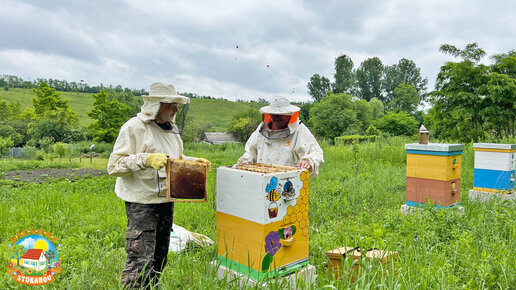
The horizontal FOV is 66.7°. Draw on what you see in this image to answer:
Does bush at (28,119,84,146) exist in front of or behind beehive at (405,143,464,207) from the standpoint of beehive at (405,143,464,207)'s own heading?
behind

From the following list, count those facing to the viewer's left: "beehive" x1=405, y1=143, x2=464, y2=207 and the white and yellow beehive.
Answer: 0

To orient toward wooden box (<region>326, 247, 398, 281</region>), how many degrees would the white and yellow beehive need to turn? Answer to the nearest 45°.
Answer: approximately 90° to its left

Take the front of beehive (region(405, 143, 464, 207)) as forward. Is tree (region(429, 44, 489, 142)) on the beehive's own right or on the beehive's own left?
on the beehive's own left

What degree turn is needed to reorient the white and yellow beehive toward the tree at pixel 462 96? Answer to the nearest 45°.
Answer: approximately 90° to its left

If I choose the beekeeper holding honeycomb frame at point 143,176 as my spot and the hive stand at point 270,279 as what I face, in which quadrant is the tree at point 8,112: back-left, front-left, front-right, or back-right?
back-left

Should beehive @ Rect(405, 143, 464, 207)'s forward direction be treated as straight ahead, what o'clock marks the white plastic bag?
The white plastic bag is roughly at 3 o'clock from the beehive.

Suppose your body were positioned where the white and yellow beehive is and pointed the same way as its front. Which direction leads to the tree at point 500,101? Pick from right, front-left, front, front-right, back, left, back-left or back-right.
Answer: left

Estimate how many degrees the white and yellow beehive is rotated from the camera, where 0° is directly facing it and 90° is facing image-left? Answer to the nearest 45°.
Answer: approximately 315°

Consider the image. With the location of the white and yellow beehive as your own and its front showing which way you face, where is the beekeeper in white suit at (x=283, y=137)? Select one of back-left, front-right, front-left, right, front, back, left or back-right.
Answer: back-left

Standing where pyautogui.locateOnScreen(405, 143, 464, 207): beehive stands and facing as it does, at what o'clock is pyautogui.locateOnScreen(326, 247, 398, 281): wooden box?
pyautogui.locateOnScreen(326, 247, 398, 281): wooden box is roughly at 2 o'clock from pyautogui.locateOnScreen(405, 143, 464, 207): beehive.
